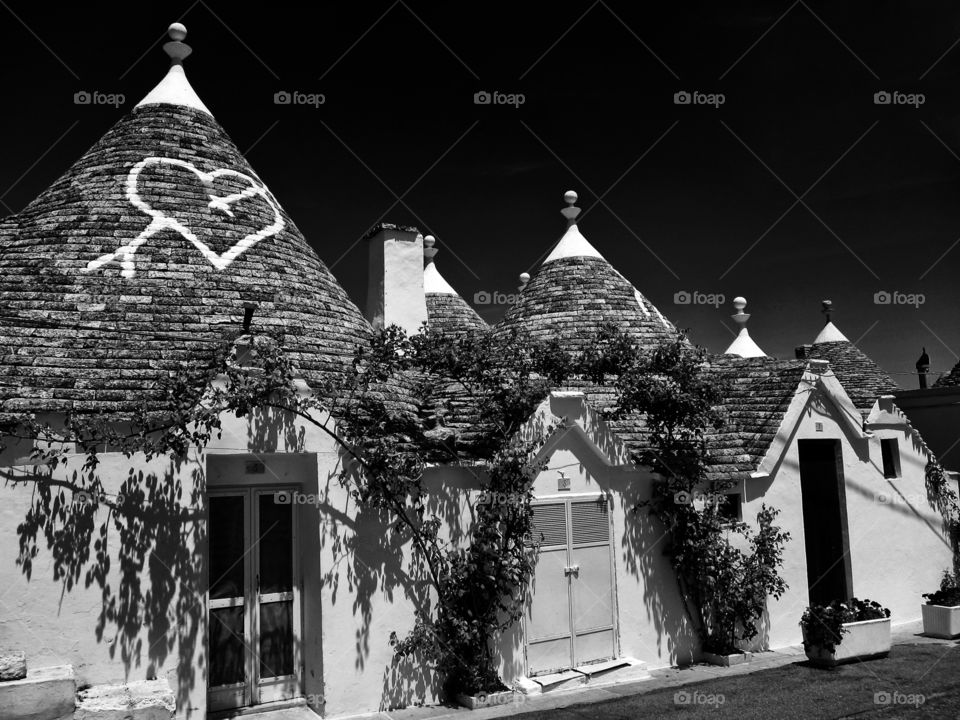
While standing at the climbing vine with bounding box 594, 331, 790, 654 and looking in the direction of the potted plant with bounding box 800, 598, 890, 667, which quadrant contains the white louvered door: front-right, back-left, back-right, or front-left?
back-right

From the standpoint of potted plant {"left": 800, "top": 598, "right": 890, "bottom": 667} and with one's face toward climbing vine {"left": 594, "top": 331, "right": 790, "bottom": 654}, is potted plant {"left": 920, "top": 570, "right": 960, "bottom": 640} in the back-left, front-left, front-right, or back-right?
back-right

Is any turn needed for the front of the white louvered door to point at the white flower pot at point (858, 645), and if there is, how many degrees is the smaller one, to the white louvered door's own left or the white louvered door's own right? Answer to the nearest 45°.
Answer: approximately 45° to the white louvered door's own left

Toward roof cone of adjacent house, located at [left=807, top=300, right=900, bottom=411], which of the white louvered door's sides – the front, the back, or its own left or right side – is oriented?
left

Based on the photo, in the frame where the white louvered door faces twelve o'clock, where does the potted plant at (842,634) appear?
The potted plant is roughly at 10 o'clock from the white louvered door.

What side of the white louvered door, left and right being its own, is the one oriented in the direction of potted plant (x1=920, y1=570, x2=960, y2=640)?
left

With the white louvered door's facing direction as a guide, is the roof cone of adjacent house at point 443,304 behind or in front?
behind

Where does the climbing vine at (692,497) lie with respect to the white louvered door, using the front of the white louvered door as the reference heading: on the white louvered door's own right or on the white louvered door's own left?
on the white louvered door's own left

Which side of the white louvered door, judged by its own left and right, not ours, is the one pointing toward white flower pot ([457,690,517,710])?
right

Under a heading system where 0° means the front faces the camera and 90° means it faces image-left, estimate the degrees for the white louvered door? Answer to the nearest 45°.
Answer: approximately 315°
